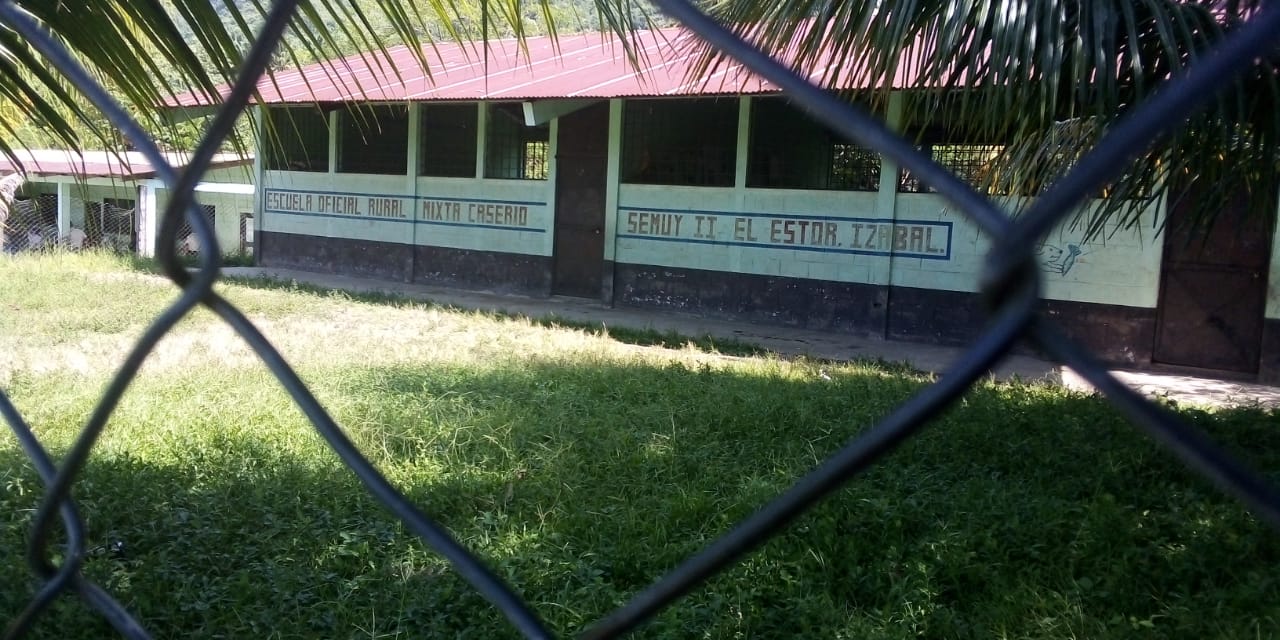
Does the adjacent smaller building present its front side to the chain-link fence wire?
yes

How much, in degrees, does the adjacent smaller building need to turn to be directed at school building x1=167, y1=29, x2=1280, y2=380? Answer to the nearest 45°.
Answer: approximately 45° to its left

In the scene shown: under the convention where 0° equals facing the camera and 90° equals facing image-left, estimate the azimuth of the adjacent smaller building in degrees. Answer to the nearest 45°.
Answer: approximately 0°
